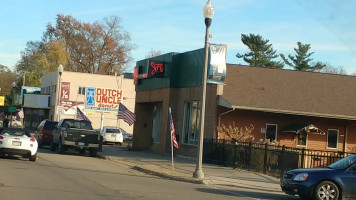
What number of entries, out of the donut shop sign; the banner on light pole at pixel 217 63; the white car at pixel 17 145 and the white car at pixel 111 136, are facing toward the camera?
2

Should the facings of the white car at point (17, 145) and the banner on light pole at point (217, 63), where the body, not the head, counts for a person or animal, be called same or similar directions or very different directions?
very different directions

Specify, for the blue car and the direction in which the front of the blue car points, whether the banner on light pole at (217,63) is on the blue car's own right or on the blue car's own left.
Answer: on the blue car's own right

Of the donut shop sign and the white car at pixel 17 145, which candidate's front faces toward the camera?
the donut shop sign

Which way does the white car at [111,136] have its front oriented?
away from the camera

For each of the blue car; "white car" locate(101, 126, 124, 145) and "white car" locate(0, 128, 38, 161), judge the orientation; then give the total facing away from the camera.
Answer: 2

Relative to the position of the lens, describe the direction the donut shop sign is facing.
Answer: facing the viewer

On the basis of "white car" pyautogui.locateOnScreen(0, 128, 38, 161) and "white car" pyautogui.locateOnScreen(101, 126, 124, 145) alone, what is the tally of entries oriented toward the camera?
0
